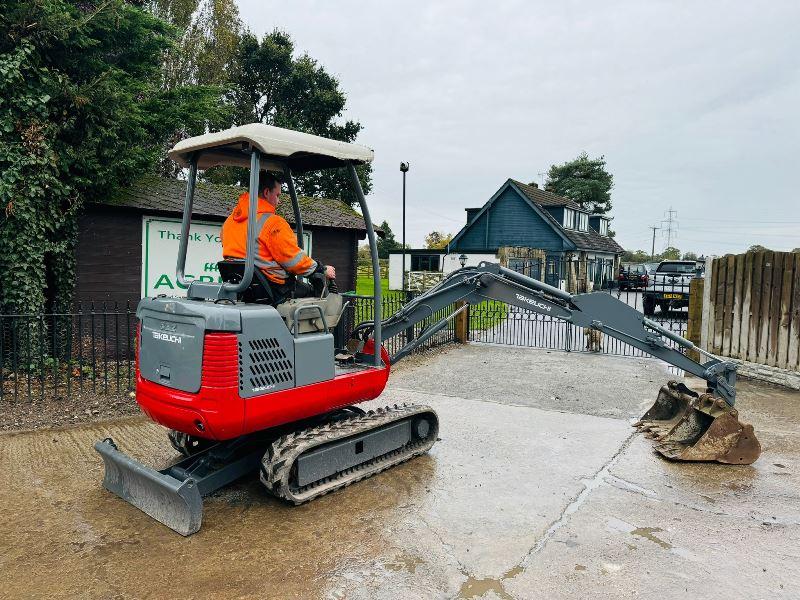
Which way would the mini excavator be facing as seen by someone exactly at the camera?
facing away from the viewer and to the right of the viewer

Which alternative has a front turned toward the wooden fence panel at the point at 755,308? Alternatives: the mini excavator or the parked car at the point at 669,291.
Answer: the mini excavator

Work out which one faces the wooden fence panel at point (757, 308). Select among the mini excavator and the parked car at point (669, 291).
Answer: the mini excavator

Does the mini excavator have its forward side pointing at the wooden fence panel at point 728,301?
yes

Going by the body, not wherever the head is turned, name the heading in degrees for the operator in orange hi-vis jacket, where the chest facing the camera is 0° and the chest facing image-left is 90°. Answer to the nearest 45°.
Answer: approximately 225°

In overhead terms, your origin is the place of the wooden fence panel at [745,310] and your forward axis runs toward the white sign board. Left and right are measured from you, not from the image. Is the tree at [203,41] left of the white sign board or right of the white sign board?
right

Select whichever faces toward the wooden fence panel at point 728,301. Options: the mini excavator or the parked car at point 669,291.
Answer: the mini excavator

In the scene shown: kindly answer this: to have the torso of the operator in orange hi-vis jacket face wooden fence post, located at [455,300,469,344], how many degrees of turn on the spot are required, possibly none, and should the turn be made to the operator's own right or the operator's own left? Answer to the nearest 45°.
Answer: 0° — they already face it

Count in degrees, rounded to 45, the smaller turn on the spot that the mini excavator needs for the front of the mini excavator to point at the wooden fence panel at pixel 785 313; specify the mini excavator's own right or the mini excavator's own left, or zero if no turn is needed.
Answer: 0° — it already faces it

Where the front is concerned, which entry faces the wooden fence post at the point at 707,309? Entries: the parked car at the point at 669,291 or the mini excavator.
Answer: the mini excavator
